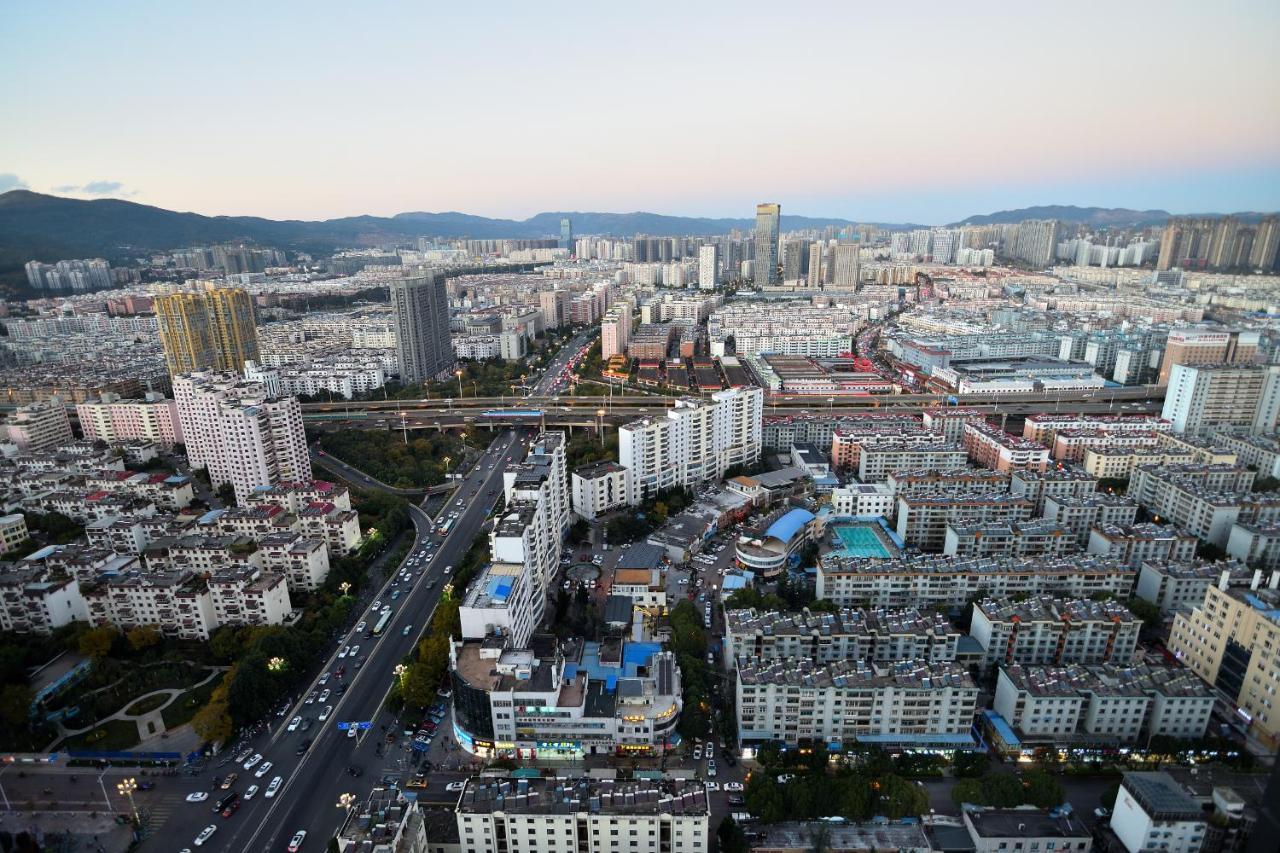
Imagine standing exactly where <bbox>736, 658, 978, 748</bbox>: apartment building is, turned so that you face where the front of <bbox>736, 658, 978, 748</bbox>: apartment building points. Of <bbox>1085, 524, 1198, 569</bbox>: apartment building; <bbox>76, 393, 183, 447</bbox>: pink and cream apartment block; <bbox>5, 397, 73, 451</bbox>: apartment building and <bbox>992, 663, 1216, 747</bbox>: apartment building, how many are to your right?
2

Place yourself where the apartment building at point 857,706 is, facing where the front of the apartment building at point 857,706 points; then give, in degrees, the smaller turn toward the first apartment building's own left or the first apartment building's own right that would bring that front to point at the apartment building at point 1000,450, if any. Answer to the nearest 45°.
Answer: approximately 180°

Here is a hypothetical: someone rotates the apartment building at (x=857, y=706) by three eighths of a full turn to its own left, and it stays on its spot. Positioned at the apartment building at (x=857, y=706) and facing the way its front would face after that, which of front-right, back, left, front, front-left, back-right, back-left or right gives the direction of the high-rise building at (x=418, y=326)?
left

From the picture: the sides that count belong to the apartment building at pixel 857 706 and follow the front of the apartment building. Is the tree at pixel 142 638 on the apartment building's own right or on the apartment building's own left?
on the apartment building's own right

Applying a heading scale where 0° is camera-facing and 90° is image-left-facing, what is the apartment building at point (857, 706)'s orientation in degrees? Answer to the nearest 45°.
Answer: approximately 0°

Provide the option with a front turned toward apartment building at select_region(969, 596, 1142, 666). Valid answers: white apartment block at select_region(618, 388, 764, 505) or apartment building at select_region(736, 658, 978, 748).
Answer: the white apartment block

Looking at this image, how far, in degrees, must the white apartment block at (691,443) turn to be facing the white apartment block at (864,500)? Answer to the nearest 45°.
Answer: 0° — it already faces it

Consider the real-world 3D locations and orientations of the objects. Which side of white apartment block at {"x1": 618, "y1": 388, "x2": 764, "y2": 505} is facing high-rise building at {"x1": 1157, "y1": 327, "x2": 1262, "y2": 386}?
left

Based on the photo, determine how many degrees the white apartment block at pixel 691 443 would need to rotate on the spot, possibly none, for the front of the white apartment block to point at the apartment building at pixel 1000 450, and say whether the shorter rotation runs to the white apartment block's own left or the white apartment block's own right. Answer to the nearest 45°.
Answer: approximately 45° to the white apartment block's own left

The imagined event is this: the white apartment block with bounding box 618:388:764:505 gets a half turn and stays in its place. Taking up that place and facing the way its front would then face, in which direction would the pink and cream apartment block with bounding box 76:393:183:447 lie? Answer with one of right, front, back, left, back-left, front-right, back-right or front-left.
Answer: front-left

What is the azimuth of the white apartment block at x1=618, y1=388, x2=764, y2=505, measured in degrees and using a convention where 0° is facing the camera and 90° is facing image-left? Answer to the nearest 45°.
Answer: approximately 315°

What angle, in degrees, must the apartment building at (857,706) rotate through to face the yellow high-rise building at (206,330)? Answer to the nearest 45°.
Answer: approximately 135° to its right

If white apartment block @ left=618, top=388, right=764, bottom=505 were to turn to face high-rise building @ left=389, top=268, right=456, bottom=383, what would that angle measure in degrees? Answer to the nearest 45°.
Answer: approximately 180°

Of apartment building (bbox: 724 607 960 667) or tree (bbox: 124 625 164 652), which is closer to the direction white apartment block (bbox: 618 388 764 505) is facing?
the apartment building
